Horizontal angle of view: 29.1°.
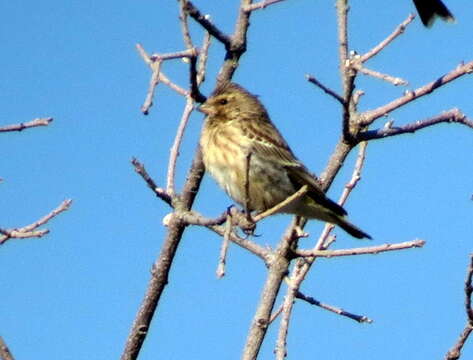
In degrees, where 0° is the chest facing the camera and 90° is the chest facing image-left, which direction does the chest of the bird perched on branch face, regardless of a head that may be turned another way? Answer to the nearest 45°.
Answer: approximately 90°
